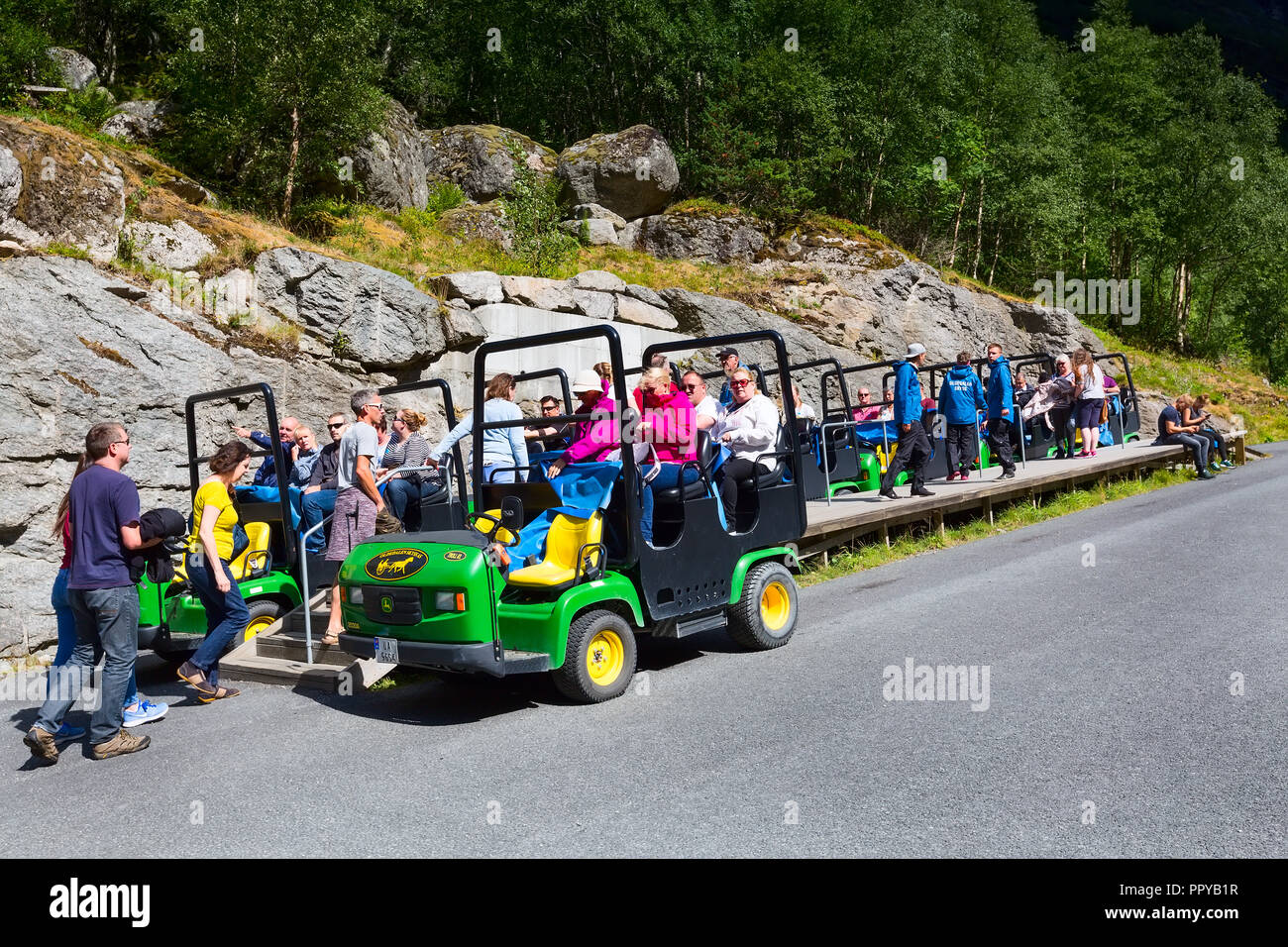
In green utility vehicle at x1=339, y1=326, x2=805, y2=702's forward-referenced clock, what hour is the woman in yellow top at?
The woman in yellow top is roughly at 2 o'clock from the green utility vehicle.

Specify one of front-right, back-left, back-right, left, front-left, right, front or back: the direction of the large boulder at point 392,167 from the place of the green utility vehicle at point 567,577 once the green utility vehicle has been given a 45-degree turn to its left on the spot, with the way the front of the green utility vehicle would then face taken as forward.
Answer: back

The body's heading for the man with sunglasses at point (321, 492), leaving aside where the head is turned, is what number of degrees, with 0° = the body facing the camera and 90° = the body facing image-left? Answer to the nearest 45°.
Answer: approximately 45°

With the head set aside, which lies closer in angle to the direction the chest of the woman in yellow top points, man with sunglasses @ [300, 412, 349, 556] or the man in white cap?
the man in white cap

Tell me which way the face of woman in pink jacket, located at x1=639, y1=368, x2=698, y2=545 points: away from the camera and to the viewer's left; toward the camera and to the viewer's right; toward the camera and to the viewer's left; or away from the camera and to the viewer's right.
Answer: toward the camera and to the viewer's left

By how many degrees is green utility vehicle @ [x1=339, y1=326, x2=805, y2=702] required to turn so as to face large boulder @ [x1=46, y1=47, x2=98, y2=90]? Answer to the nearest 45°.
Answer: approximately 90° to its right

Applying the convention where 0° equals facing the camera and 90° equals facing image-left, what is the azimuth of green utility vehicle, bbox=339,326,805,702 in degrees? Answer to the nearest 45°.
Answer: approximately 45°
